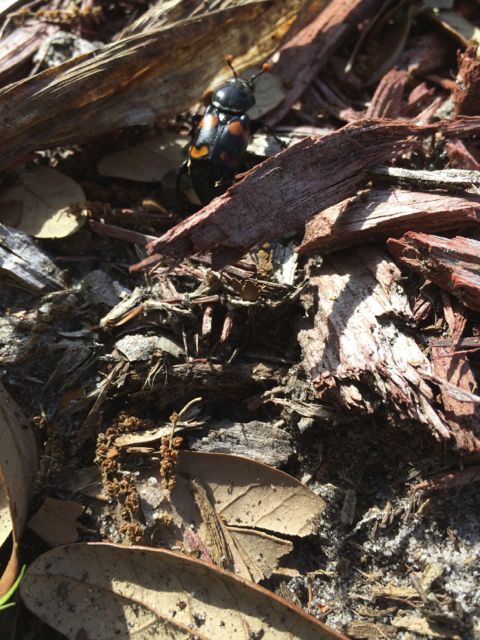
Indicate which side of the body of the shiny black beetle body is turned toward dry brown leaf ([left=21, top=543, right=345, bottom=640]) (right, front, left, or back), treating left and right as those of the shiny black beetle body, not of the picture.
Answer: back

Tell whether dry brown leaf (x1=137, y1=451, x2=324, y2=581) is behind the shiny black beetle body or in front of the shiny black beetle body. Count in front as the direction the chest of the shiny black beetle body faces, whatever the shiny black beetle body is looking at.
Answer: behind

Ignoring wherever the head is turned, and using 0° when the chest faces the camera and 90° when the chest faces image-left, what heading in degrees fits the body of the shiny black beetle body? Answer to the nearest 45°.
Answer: approximately 180°

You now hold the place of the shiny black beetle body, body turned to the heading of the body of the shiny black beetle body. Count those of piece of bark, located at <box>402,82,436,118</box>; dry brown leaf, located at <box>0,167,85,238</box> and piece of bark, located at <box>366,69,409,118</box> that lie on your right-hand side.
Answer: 2

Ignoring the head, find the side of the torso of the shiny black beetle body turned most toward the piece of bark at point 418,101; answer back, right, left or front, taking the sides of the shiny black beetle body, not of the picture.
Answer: right

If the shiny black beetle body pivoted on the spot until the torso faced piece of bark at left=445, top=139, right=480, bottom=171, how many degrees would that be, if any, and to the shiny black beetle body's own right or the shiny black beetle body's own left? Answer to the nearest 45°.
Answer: approximately 135° to the shiny black beetle body's own right

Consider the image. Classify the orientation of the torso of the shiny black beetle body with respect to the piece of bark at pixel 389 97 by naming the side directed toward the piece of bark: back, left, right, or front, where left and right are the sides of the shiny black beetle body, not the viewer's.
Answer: right

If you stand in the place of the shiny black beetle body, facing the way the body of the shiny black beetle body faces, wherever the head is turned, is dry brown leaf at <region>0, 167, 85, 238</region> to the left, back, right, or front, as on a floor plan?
left

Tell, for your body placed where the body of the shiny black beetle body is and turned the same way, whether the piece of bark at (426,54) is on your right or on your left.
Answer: on your right

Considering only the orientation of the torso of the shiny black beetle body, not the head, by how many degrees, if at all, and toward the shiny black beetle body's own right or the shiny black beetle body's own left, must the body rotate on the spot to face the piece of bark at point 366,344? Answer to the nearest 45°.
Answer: approximately 180°

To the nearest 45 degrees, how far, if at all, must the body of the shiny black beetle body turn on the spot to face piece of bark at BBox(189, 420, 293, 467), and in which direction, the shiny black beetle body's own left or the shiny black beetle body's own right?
approximately 180°

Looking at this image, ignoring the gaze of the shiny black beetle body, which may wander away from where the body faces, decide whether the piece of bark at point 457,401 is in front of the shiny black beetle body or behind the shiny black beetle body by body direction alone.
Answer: behind
